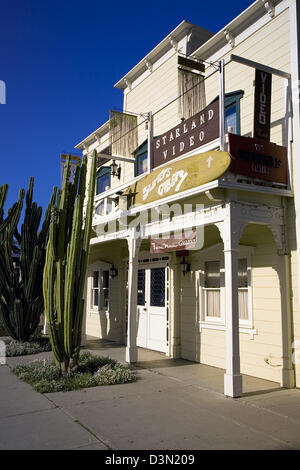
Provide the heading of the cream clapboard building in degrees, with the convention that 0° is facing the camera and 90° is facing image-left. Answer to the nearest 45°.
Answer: approximately 45°

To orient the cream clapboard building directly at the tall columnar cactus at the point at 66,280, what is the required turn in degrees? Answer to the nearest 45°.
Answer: approximately 45° to its right

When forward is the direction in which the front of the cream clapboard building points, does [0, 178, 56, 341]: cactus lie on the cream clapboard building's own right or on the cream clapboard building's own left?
on the cream clapboard building's own right

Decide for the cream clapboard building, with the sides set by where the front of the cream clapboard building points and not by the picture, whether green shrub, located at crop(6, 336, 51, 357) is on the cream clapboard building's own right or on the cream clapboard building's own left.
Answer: on the cream clapboard building's own right

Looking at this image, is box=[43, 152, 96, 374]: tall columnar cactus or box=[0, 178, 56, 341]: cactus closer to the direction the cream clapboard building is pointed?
the tall columnar cactus
